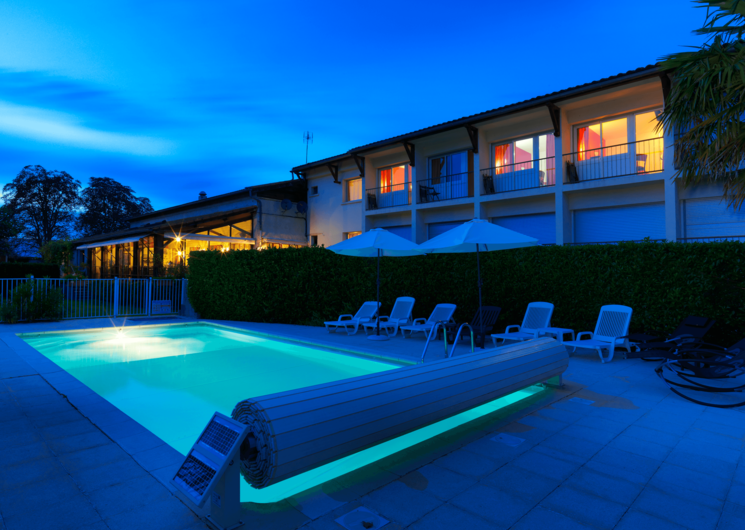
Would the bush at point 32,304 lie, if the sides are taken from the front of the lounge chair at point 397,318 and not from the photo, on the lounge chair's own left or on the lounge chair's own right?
on the lounge chair's own right

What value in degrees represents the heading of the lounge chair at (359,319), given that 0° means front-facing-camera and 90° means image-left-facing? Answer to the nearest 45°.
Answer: approximately 45°

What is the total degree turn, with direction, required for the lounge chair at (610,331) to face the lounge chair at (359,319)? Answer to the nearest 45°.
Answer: approximately 45° to its right

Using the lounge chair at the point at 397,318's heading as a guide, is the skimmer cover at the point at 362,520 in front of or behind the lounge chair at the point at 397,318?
in front

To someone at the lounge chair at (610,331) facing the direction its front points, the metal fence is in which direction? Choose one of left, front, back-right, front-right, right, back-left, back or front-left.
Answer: front-right

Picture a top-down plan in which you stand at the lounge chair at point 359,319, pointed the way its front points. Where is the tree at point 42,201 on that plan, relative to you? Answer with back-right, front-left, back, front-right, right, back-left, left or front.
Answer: right

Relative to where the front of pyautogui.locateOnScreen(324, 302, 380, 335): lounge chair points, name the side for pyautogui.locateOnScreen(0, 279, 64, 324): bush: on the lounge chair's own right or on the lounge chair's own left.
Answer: on the lounge chair's own right

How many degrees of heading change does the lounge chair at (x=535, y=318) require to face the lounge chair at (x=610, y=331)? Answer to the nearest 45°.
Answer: approximately 90° to its left

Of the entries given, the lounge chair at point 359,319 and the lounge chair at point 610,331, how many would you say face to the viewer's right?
0

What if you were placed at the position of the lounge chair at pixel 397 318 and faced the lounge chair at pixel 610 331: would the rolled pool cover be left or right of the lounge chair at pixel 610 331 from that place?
right
